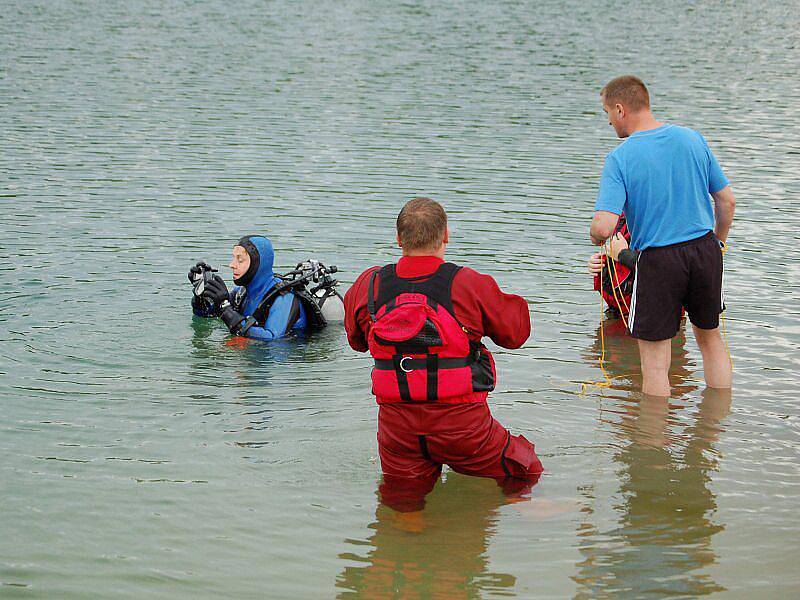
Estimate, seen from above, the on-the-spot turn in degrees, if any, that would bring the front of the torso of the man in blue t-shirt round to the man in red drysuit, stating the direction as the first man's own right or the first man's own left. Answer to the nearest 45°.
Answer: approximately 90° to the first man's own left

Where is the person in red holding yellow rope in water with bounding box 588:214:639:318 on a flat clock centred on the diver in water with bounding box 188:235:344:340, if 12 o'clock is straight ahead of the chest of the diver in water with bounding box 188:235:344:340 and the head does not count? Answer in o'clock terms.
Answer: the person in red holding yellow rope in water with bounding box 588:214:639:318 is roughly at 6 o'clock from the diver in water with bounding box 188:235:344:340.

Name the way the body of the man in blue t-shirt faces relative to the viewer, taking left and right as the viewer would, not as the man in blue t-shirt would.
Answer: facing away from the viewer and to the left of the viewer

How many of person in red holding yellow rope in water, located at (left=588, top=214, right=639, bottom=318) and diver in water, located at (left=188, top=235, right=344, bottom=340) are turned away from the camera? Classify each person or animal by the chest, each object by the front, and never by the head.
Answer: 0

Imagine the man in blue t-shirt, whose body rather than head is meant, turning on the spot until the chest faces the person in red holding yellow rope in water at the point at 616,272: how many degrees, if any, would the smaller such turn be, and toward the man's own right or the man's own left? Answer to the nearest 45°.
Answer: approximately 45° to the man's own right

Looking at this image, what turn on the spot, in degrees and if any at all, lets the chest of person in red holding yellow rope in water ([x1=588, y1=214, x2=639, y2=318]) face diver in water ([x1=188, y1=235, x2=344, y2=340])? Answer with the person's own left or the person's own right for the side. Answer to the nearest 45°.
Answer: approximately 45° to the person's own right

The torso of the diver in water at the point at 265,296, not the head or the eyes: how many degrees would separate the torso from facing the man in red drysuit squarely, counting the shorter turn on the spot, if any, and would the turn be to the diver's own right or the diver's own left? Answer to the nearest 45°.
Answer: approximately 90° to the diver's own left

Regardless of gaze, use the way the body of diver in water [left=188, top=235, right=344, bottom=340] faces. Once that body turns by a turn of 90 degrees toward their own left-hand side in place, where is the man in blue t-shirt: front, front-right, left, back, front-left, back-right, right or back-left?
front-left

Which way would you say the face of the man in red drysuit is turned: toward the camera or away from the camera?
away from the camera

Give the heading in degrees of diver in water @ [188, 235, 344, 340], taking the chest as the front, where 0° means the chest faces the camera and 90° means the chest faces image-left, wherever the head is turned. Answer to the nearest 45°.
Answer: approximately 90°
